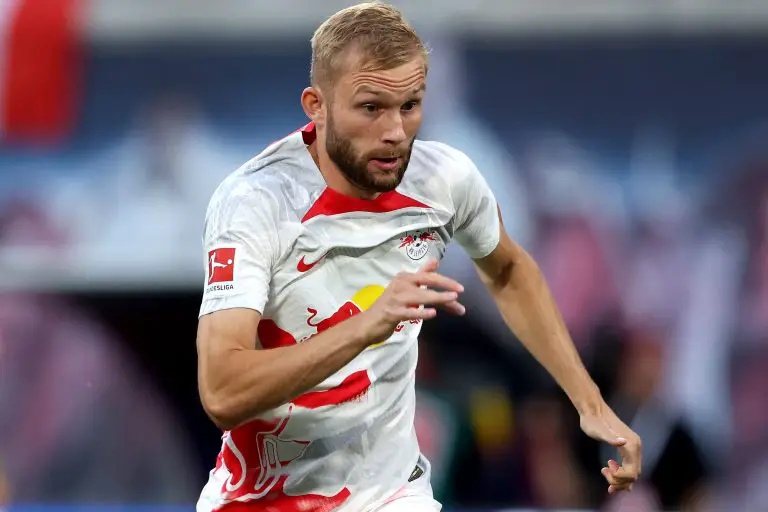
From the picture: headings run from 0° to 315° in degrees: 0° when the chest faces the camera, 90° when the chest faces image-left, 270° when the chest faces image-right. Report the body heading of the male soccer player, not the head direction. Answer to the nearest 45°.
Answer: approximately 315°
